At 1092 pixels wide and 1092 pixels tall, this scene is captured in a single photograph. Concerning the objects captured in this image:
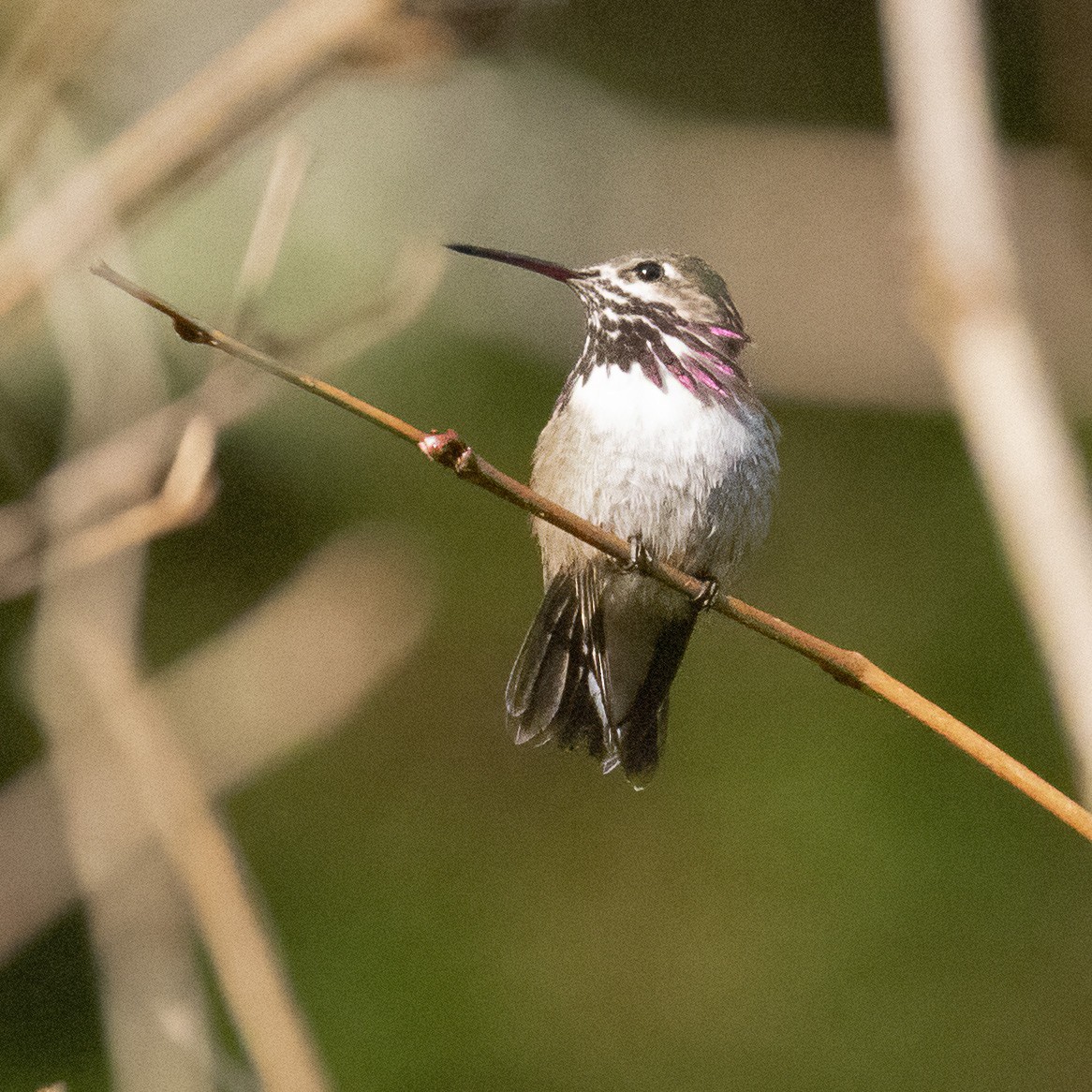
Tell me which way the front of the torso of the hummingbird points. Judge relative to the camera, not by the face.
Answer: toward the camera
